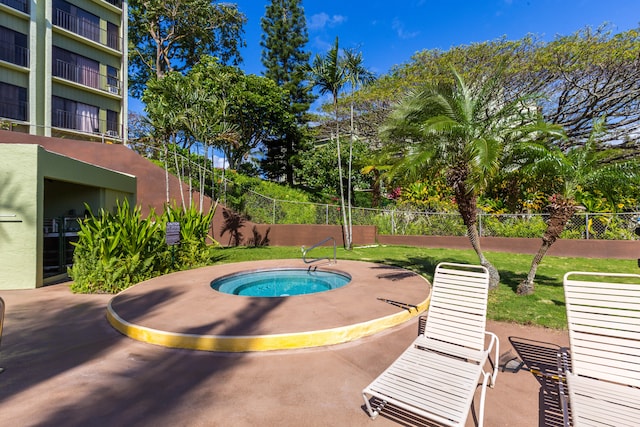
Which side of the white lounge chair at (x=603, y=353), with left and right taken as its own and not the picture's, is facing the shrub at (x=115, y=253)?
right

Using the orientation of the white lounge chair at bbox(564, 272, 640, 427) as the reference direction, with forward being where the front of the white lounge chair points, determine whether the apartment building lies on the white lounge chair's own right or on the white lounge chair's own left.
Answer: on the white lounge chair's own right

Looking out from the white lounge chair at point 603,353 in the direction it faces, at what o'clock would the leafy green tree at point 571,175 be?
The leafy green tree is roughly at 6 o'clock from the white lounge chair.

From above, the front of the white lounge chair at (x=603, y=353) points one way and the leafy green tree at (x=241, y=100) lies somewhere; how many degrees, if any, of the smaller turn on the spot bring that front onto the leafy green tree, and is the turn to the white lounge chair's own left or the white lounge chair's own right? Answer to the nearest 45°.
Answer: approximately 135° to the white lounge chair's own right

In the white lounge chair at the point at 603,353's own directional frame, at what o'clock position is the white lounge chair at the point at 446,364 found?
the white lounge chair at the point at 446,364 is roughly at 2 o'clock from the white lounge chair at the point at 603,353.

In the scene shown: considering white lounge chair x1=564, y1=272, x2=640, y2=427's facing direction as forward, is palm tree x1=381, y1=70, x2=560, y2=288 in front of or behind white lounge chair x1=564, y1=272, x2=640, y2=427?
behind

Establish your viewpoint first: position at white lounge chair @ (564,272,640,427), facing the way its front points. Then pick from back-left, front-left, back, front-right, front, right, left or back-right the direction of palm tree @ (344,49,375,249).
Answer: back-right

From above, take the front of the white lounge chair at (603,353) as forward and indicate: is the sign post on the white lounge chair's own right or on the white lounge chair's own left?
on the white lounge chair's own right

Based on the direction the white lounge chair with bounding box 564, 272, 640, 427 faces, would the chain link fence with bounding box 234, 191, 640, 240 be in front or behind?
behind

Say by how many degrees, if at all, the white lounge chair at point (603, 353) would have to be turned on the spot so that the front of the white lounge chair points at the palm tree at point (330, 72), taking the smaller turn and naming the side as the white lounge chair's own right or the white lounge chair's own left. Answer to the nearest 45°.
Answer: approximately 135° to the white lounge chair's own right

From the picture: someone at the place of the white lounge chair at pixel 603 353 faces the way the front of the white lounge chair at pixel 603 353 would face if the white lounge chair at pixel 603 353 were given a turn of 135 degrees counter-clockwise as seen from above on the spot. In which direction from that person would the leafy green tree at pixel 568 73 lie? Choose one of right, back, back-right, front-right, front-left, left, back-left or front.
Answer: front-left

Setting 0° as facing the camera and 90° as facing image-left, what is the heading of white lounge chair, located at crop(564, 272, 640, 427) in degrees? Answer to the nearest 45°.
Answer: approximately 0°

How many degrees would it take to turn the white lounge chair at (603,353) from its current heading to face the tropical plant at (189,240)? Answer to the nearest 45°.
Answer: approximately 90° to its right
